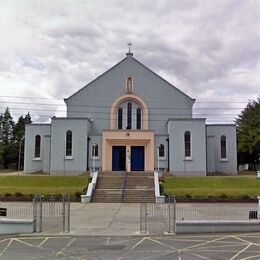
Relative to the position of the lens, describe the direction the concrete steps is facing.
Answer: facing the viewer

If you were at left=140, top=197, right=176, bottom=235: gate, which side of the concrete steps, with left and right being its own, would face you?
front

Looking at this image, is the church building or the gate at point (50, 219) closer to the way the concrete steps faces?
the gate

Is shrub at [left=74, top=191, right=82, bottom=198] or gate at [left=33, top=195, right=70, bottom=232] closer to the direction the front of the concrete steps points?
the gate

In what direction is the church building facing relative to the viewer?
toward the camera

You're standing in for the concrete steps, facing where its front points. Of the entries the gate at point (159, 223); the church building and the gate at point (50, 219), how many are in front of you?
2

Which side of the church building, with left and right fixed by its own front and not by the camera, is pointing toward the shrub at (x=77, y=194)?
front

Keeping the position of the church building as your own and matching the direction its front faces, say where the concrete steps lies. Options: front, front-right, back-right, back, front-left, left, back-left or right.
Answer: front

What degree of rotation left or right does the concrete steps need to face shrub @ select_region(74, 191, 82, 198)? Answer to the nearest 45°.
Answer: approximately 45° to its right

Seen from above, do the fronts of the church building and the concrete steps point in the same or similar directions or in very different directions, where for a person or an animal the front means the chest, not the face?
same or similar directions

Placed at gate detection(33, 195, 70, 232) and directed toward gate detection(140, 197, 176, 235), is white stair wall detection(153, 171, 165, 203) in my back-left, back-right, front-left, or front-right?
front-left

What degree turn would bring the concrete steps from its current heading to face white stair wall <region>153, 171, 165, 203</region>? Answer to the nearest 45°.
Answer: approximately 45° to its left

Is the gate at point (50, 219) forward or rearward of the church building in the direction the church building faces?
forward

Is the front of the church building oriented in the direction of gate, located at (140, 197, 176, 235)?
yes

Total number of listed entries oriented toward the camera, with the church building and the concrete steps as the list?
2
